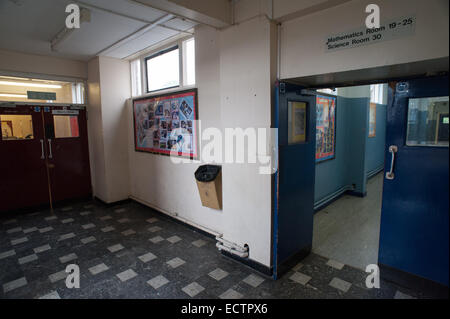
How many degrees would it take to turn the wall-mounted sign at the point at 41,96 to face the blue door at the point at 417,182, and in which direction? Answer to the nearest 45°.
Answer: approximately 45° to its left

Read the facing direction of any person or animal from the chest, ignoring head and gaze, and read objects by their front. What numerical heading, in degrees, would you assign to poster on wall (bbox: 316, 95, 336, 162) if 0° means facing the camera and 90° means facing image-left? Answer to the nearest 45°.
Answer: approximately 315°

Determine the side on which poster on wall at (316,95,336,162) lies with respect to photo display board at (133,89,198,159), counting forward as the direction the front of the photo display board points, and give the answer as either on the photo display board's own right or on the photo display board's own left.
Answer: on the photo display board's own left

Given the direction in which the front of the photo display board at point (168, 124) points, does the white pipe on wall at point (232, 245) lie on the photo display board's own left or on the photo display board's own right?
on the photo display board's own left

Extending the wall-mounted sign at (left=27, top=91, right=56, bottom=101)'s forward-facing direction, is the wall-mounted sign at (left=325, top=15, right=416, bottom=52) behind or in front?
in front

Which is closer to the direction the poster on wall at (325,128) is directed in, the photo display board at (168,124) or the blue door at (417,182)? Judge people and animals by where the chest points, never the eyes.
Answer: the blue door

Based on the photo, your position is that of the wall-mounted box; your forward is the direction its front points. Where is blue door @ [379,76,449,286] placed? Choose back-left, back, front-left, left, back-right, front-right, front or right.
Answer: left

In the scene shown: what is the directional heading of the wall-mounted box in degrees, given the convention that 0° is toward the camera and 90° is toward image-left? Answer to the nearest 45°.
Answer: approximately 45°

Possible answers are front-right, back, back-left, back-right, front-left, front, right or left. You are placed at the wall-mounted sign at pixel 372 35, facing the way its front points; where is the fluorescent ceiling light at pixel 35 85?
front-right
